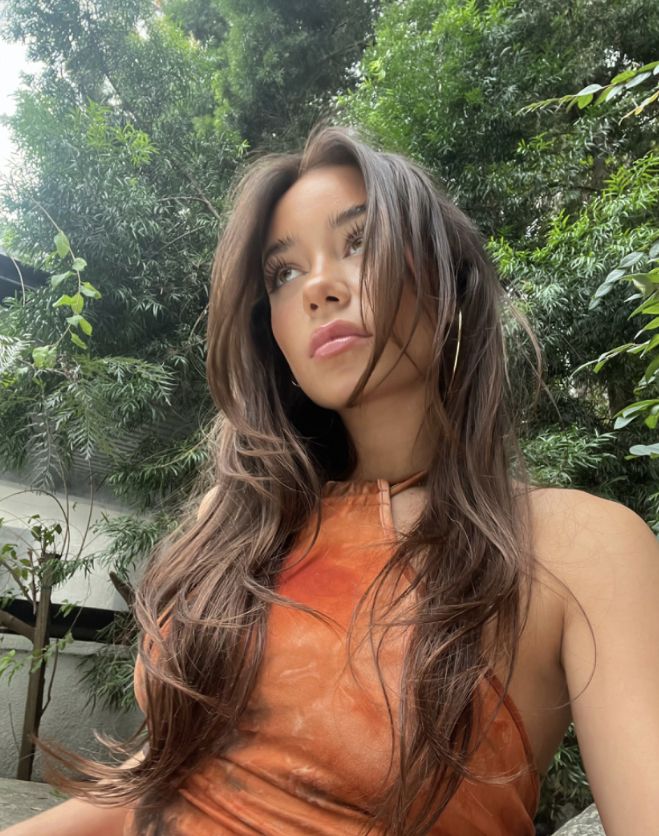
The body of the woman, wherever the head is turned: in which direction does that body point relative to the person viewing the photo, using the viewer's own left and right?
facing the viewer and to the left of the viewer

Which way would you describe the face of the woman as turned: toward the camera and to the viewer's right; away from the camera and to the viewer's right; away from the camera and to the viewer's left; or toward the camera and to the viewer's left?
toward the camera and to the viewer's left

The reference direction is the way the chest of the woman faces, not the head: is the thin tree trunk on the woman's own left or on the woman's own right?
on the woman's own right
